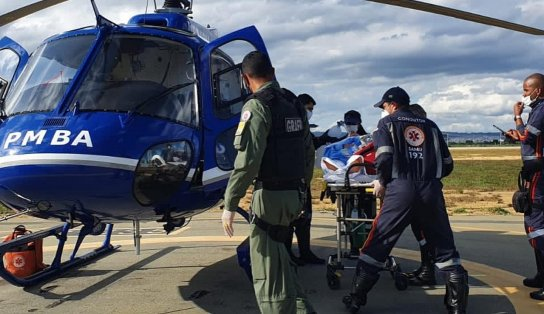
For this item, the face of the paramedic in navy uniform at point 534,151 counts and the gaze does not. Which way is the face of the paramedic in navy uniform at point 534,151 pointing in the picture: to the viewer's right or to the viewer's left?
to the viewer's left

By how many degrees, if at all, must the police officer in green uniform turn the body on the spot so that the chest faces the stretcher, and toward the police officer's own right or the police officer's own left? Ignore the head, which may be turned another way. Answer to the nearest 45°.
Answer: approximately 90° to the police officer's own right

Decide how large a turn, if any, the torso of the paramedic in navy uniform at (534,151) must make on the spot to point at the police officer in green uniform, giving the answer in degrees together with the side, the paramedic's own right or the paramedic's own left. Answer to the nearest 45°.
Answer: approximately 45° to the paramedic's own left

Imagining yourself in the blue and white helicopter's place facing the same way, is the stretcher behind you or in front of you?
behind

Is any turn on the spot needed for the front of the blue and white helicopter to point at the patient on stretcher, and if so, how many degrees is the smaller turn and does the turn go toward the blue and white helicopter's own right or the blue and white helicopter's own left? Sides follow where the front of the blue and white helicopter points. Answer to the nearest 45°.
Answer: approximately 135° to the blue and white helicopter's own left

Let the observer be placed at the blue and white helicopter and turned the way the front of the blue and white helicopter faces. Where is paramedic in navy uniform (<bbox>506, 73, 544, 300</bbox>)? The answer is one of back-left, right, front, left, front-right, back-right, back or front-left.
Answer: back-left

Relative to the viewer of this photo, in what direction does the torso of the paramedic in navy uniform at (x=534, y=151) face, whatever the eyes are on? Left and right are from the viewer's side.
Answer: facing to the left of the viewer

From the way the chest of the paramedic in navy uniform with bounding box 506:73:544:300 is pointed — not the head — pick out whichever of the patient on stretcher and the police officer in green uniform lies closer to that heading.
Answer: the patient on stretcher

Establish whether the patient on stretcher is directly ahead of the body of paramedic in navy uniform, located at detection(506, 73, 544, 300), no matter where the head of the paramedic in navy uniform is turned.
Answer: yes
